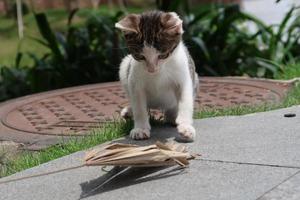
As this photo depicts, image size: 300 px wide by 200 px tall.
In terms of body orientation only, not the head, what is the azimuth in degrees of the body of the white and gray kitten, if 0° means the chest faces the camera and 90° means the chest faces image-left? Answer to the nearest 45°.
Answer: approximately 0°
